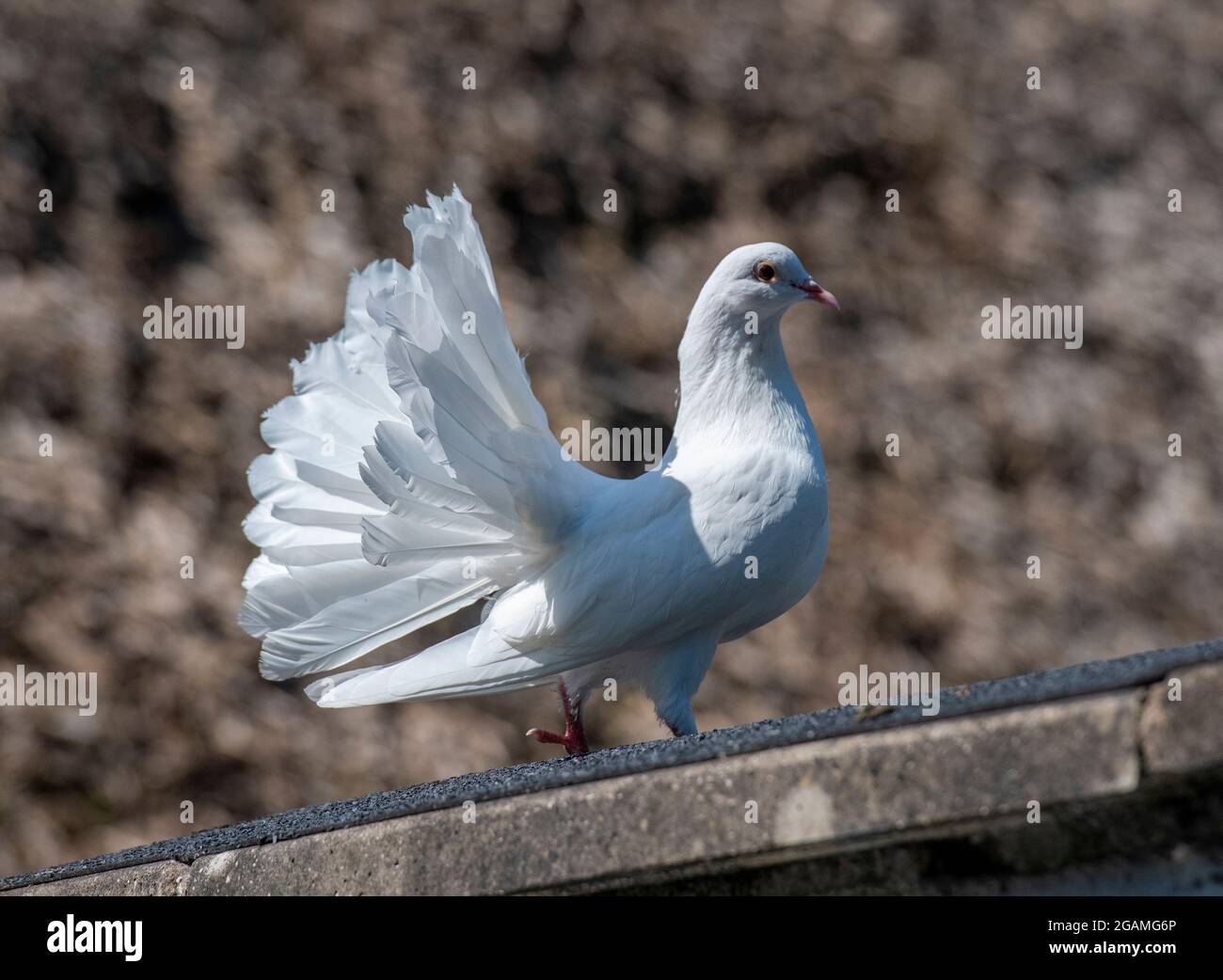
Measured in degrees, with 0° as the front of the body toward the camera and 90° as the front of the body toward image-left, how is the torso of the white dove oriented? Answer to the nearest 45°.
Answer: approximately 270°
